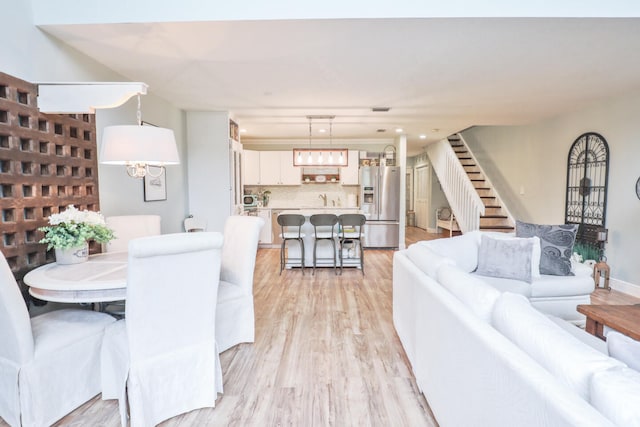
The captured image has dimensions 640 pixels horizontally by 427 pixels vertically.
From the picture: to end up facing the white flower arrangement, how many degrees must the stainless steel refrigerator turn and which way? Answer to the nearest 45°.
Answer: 0° — it already faces it

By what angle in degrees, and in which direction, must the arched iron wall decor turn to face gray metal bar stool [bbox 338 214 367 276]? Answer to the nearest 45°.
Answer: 0° — it already faces it

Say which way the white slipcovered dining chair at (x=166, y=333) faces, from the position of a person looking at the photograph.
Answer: facing away from the viewer and to the left of the viewer

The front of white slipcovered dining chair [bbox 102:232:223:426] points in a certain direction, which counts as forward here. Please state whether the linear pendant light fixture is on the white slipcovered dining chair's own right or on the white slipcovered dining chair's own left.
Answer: on the white slipcovered dining chair's own right

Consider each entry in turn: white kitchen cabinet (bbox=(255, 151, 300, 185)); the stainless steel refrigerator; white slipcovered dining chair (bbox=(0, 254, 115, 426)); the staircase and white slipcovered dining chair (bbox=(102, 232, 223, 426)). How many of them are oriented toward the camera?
3

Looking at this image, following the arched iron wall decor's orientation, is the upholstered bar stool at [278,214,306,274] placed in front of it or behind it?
in front

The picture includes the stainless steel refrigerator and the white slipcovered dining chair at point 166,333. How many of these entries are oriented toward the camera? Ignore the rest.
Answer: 1

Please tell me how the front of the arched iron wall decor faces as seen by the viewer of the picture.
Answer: facing the viewer and to the left of the viewer

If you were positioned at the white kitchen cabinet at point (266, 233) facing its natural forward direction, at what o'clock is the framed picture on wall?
The framed picture on wall is roughly at 1 o'clock from the white kitchen cabinet.

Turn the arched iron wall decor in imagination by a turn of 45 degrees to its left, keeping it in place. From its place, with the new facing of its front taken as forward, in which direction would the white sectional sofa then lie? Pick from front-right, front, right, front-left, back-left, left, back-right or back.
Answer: front

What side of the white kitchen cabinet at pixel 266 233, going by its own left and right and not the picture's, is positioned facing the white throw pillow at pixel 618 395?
front

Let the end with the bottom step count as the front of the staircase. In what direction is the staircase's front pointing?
toward the camera

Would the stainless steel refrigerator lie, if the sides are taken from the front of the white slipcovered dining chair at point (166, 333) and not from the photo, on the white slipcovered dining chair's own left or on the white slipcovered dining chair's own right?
on the white slipcovered dining chair's own right

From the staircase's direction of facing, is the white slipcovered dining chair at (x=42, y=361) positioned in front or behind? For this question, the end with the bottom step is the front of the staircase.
in front

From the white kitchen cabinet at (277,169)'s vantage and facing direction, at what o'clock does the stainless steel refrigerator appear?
The stainless steel refrigerator is roughly at 10 o'clock from the white kitchen cabinet.

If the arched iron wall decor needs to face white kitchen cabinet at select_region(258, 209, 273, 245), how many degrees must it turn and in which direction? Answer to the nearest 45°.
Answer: approximately 45° to its right

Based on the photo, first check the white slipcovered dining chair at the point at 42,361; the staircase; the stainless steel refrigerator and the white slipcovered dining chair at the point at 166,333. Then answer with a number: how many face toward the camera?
2

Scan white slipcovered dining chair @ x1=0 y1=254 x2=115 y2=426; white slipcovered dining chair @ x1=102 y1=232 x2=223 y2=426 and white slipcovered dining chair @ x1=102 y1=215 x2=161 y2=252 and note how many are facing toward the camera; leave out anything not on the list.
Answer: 1

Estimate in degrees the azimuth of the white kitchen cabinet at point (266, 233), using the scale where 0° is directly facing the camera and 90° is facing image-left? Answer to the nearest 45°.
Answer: approximately 0°
